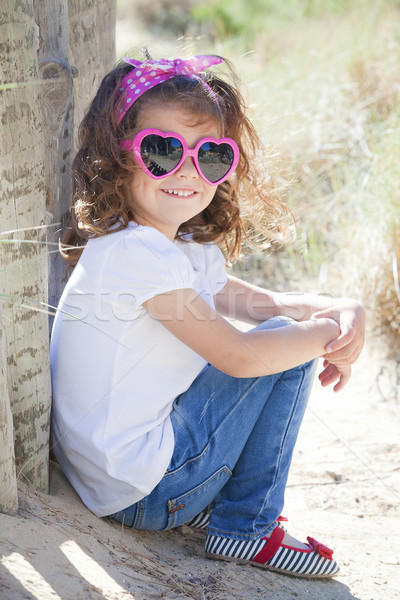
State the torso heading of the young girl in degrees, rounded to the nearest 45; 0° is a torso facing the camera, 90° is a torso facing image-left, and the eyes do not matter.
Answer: approximately 270°
